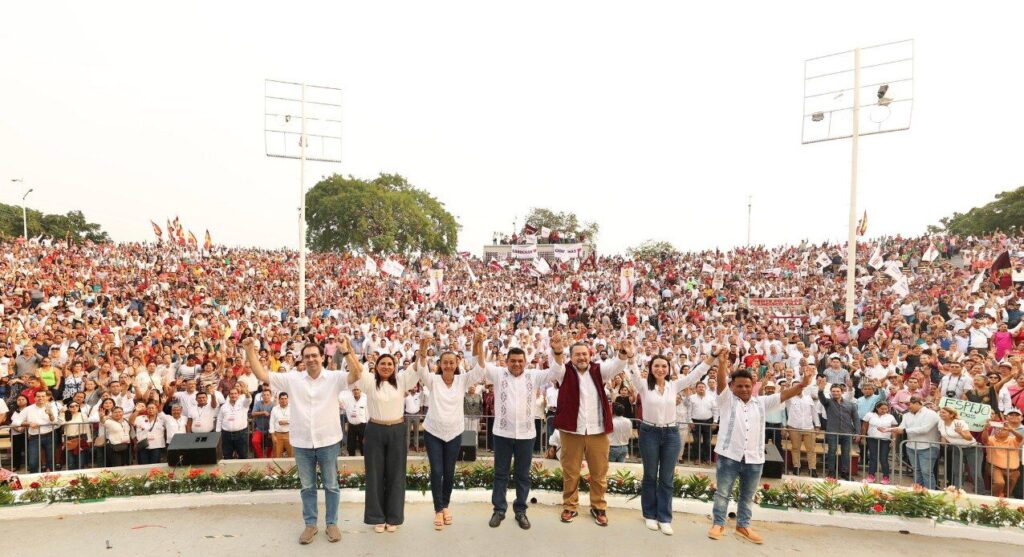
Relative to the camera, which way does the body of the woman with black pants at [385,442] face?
toward the camera

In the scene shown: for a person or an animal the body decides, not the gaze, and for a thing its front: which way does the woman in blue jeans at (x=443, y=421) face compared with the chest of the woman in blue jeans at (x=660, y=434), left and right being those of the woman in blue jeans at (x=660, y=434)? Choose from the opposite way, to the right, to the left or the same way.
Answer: the same way

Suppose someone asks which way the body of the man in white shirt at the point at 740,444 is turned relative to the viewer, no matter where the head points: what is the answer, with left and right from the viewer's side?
facing the viewer

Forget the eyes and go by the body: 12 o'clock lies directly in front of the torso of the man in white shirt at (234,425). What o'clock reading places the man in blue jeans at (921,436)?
The man in blue jeans is roughly at 10 o'clock from the man in white shirt.

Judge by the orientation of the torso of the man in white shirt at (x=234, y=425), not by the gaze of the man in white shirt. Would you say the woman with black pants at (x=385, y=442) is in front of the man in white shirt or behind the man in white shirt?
in front

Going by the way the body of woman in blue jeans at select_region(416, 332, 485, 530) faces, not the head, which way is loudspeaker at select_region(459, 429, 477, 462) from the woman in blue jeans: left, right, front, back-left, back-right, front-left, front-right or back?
back

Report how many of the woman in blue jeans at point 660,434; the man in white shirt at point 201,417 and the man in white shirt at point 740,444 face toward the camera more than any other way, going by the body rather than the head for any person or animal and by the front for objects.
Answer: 3

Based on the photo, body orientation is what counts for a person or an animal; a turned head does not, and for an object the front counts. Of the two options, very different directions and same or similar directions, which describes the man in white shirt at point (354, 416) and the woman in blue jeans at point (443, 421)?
same or similar directions

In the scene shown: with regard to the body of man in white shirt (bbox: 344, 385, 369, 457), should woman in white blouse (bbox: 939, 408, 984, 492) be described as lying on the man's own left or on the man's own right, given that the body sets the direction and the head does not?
on the man's own left

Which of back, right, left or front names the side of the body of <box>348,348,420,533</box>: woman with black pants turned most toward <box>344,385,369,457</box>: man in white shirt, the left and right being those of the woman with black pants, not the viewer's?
back

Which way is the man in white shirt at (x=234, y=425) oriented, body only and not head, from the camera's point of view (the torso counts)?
toward the camera

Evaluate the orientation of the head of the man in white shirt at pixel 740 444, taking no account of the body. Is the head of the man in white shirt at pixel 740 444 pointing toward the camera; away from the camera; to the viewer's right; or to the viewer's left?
toward the camera

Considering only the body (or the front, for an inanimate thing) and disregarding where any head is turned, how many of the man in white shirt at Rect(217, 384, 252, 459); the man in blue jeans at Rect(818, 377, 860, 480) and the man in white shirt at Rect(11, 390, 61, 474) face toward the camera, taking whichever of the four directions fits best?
3

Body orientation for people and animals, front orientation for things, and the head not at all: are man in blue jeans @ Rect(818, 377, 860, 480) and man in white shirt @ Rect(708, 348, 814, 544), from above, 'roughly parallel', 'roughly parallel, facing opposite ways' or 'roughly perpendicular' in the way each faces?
roughly parallel

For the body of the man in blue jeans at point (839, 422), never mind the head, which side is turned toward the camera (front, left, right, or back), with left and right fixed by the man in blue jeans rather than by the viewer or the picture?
front
